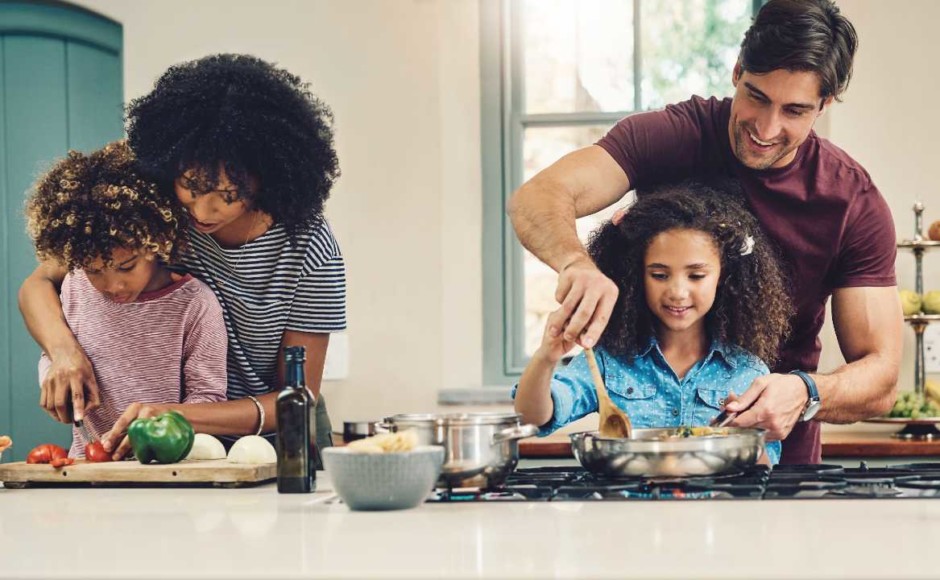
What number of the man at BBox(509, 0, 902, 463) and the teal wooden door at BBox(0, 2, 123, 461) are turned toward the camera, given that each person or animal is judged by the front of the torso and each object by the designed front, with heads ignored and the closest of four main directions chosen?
2

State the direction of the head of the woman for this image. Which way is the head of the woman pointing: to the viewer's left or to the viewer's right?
to the viewer's left

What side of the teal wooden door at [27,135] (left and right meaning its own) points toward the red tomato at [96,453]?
front

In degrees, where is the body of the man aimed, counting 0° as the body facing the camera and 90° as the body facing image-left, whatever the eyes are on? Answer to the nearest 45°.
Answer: approximately 0°

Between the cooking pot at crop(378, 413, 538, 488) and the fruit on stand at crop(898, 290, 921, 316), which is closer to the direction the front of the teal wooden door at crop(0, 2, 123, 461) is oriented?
the cooking pot

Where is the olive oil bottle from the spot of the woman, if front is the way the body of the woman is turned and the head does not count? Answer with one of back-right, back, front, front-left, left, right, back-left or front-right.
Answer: front-left

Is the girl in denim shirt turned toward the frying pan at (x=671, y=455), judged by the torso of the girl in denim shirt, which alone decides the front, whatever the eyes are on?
yes

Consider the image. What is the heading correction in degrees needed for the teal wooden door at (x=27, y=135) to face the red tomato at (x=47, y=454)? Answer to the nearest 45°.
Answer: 0° — it already faces it

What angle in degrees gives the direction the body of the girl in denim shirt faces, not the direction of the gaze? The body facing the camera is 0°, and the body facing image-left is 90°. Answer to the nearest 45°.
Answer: approximately 0°

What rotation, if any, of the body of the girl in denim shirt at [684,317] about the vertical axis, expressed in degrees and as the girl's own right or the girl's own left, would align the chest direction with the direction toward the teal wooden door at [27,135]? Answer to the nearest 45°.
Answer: approximately 135° to the girl's own right

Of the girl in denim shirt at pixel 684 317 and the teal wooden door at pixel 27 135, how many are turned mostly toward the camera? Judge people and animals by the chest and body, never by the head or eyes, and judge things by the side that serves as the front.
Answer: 2

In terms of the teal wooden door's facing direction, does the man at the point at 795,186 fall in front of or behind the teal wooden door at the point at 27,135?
in front

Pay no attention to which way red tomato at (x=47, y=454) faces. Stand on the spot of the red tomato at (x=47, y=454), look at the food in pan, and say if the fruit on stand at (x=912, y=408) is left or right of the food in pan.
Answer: left
